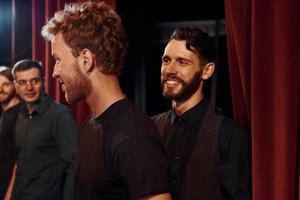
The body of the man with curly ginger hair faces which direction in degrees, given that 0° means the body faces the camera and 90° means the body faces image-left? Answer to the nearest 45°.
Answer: approximately 90°

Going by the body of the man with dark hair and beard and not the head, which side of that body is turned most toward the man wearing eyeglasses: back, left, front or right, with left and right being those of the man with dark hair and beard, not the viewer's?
right

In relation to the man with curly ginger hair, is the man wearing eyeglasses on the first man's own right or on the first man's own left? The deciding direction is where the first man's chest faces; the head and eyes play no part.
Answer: on the first man's own right

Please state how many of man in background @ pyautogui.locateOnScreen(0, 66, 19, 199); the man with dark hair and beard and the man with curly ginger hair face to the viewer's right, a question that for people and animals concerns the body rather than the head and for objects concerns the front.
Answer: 0

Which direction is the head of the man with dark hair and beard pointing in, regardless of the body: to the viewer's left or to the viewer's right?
to the viewer's left

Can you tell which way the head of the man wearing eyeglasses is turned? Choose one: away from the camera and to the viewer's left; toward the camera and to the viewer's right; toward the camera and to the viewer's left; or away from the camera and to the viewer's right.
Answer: toward the camera and to the viewer's right

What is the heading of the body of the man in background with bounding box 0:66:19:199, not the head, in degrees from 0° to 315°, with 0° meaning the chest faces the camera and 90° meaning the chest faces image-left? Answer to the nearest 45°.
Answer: approximately 45°

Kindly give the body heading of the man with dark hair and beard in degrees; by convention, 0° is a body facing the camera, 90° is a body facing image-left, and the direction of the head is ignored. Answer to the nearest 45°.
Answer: approximately 45°
